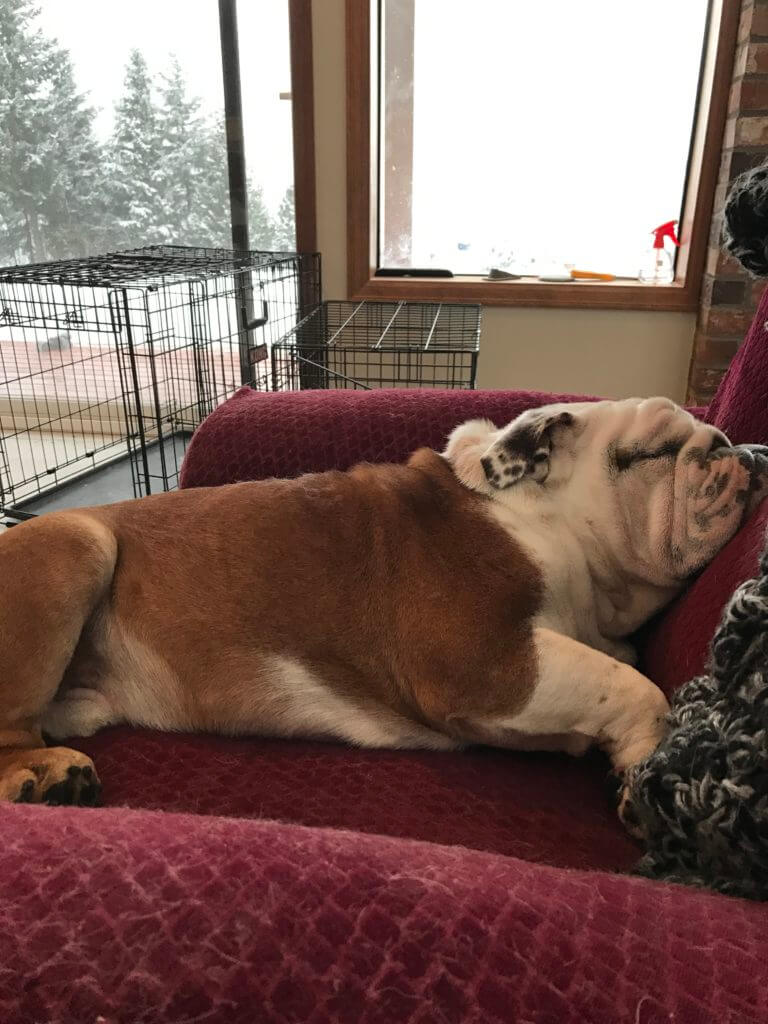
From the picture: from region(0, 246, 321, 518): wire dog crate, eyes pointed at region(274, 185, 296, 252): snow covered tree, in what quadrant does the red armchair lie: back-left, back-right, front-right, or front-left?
back-right

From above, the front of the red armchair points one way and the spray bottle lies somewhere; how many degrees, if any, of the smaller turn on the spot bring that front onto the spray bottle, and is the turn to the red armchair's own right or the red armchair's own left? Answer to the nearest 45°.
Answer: approximately 90° to the red armchair's own right

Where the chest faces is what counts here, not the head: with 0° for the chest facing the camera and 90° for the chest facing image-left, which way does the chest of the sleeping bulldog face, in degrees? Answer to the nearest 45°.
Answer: approximately 270°

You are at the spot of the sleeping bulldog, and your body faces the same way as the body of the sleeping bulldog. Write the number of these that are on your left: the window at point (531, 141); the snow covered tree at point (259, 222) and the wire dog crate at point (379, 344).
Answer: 3

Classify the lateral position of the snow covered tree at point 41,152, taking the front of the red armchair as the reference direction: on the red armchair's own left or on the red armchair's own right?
on the red armchair's own right

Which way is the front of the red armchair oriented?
to the viewer's left
